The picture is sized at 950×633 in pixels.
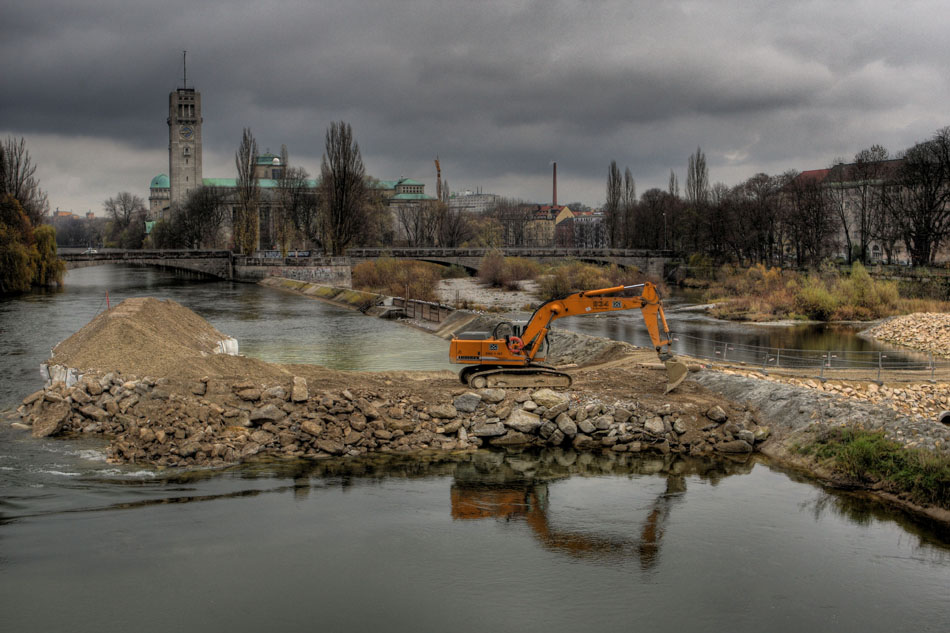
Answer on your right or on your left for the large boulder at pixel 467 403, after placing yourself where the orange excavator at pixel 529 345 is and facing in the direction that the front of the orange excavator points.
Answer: on your right

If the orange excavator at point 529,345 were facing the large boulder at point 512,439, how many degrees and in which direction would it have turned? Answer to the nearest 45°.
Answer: approximately 90° to its right

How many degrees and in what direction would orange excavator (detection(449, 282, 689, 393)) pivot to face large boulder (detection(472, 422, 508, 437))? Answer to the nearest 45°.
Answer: approximately 90° to its right

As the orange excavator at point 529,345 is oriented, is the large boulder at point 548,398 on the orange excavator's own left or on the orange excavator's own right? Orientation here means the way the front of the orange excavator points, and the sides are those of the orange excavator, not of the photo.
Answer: on the orange excavator's own right

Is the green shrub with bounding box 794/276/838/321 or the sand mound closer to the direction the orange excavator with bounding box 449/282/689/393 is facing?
the green shrub

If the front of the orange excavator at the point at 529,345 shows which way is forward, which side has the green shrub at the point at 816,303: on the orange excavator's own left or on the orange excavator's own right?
on the orange excavator's own left

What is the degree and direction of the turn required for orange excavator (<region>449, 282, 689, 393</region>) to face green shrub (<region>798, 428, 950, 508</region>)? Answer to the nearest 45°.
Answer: approximately 45° to its right

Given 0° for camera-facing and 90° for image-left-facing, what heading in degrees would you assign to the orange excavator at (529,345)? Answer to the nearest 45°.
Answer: approximately 270°

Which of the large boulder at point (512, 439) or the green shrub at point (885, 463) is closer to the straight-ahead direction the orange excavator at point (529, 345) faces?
the green shrub

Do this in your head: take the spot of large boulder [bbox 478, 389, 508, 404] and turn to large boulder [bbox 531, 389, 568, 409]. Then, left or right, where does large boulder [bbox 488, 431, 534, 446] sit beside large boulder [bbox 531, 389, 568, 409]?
right

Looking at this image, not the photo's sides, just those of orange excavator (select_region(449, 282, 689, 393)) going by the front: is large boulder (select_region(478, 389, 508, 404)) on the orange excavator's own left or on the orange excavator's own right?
on the orange excavator's own right
